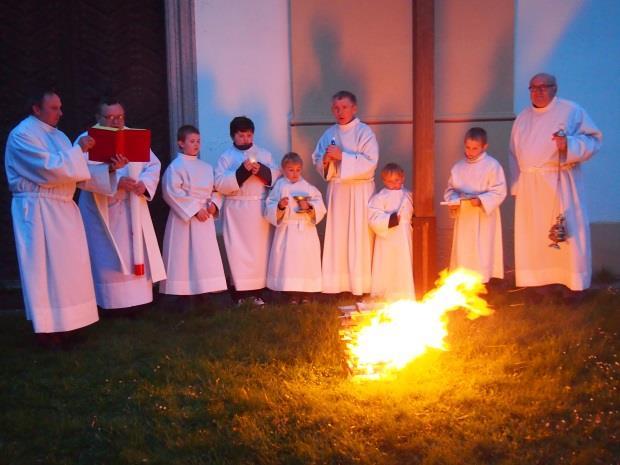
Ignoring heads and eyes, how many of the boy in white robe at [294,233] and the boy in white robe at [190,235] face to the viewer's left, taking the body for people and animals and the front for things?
0

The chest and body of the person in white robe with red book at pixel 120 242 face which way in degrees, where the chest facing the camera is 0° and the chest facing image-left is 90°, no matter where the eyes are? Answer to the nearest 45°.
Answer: approximately 315°

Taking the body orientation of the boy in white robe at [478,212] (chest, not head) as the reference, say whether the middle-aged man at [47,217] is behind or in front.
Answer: in front

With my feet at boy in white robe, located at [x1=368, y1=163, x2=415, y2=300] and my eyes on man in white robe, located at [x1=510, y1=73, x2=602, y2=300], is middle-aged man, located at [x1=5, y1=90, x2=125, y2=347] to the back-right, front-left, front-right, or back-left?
back-right

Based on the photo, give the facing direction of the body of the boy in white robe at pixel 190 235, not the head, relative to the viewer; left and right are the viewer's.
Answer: facing the viewer and to the right of the viewer

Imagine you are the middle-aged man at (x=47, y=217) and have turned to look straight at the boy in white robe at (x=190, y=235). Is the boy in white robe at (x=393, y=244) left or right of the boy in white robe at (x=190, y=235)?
right

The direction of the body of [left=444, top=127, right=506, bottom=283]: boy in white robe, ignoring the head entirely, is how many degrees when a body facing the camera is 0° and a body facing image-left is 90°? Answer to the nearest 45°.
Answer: approximately 45°

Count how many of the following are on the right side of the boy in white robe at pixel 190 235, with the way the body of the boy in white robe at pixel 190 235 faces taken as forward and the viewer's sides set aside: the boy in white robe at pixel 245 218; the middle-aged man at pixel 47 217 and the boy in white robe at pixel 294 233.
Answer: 1

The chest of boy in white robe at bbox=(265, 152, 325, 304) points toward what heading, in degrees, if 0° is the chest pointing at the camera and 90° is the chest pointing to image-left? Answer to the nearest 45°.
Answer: approximately 0°

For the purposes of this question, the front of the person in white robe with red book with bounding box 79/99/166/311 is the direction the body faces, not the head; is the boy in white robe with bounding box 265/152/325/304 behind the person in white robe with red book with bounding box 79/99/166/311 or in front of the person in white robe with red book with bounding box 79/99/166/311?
in front

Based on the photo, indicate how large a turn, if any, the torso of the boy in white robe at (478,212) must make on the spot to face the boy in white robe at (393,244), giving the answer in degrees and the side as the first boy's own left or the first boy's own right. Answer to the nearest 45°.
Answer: approximately 45° to the first boy's own right
